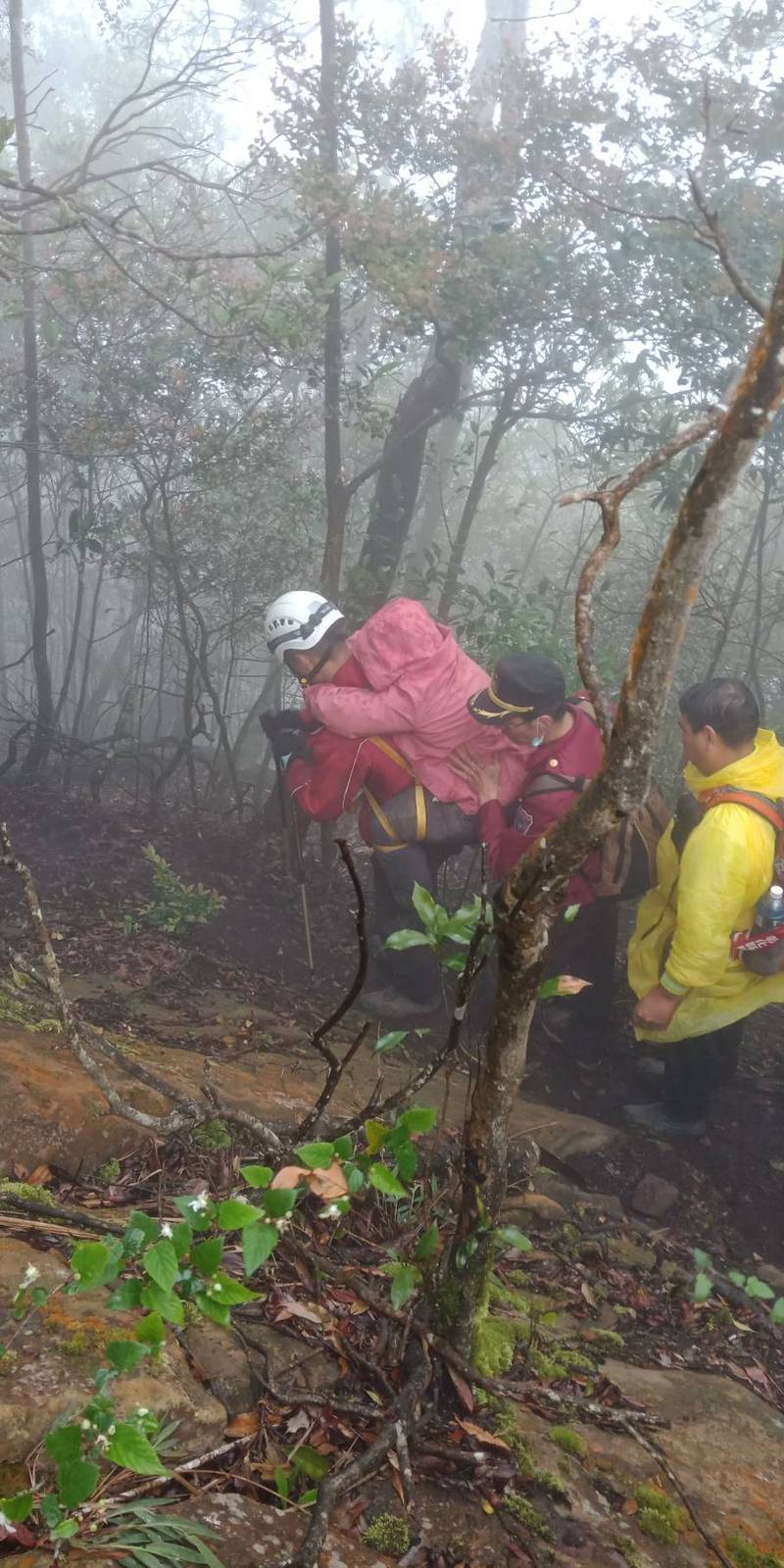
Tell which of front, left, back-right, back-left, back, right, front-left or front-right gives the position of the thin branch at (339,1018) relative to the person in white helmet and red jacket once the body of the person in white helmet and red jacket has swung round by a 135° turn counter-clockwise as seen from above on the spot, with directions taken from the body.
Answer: front-right

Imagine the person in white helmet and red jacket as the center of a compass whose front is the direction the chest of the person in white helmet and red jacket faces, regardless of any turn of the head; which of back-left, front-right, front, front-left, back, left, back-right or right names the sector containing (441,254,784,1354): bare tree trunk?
left

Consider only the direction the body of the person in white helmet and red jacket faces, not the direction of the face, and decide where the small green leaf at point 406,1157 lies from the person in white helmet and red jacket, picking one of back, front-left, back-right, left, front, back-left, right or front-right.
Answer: left

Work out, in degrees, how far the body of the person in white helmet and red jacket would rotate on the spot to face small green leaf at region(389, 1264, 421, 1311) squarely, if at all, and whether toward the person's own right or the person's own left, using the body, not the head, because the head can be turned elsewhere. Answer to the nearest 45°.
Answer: approximately 90° to the person's own left

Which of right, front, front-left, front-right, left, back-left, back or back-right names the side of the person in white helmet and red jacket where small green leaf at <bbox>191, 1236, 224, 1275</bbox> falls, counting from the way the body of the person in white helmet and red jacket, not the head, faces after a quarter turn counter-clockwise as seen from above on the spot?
front

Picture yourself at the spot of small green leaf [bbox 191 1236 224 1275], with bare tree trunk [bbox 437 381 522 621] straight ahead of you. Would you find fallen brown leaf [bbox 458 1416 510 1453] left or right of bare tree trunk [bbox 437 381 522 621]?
right

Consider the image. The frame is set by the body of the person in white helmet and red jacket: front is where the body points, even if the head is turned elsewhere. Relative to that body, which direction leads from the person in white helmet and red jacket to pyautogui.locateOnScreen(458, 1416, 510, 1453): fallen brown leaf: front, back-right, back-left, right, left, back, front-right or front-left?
left

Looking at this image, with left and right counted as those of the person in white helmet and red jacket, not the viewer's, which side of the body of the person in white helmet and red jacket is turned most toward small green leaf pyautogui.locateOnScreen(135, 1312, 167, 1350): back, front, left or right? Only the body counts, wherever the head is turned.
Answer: left

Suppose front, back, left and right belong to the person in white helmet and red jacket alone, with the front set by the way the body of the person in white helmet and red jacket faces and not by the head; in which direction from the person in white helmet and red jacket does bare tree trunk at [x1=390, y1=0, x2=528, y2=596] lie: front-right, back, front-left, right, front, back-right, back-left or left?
right

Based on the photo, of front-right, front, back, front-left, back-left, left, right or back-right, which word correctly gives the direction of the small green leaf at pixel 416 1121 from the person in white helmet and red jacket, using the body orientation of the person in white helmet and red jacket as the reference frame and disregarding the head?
left

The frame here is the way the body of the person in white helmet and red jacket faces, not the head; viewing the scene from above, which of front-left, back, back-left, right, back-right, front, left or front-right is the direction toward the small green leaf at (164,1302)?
left

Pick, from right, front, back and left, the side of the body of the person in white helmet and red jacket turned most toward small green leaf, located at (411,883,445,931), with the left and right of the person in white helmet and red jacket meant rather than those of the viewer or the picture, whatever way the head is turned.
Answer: left

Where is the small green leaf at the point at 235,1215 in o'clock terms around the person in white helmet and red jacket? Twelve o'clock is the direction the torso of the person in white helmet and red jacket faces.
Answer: The small green leaf is roughly at 9 o'clock from the person in white helmet and red jacket.

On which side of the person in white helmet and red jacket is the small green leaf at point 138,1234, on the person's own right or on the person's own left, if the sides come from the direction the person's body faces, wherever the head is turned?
on the person's own left

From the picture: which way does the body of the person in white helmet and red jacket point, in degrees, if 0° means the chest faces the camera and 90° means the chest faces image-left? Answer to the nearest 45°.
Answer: approximately 90°

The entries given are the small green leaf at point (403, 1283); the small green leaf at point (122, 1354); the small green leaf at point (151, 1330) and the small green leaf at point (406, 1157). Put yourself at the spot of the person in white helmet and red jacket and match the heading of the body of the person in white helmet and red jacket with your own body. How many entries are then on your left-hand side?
4
